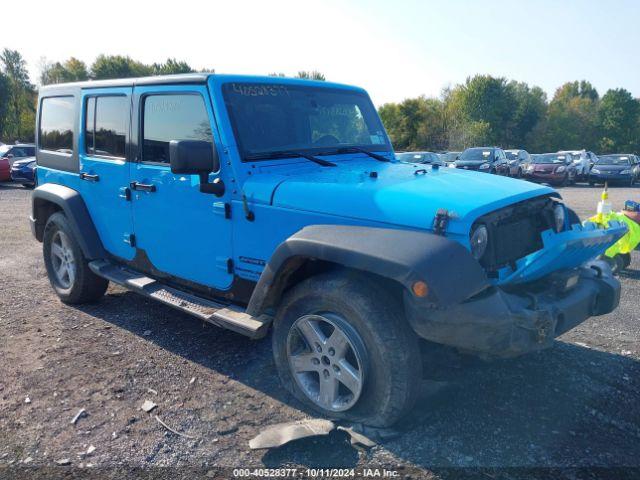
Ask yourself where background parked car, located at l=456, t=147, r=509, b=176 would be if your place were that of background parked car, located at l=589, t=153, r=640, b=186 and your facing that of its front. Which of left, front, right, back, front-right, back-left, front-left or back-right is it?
front-right

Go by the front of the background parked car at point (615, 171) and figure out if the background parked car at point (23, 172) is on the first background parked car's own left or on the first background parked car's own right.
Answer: on the first background parked car's own right

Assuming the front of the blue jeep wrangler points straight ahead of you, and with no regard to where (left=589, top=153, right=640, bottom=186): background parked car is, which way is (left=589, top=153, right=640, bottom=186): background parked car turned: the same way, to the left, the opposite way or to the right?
to the right

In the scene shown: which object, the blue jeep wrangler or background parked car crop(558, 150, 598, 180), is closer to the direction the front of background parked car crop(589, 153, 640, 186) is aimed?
the blue jeep wrangler

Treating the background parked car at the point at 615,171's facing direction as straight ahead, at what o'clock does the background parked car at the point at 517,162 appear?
the background parked car at the point at 517,162 is roughly at 3 o'clock from the background parked car at the point at 615,171.

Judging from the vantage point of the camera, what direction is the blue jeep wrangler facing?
facing the viewer and to the right of the viewer

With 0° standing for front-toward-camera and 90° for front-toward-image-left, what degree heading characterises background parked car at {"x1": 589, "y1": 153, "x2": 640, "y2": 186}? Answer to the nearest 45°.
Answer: approximately 0°

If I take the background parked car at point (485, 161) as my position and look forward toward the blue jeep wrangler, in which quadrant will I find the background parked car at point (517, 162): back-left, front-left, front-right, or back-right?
back-left

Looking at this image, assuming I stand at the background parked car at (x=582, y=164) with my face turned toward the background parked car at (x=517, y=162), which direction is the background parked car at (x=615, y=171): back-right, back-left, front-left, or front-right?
back-left

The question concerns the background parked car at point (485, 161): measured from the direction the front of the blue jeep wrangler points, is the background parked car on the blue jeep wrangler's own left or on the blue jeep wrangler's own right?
on the blue jeep wrangler's own left

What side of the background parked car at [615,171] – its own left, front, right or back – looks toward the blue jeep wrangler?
front

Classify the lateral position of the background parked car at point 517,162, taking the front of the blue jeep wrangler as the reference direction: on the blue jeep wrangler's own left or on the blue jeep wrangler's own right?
on the blue jeep wrangler's own left

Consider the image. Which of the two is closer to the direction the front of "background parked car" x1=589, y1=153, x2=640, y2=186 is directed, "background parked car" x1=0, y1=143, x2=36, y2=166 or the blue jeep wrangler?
the blue jeep wrangler

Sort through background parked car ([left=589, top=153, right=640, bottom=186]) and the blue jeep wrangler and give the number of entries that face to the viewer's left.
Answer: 0

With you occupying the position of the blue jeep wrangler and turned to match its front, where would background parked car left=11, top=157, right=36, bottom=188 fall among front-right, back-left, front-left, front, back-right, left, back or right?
back

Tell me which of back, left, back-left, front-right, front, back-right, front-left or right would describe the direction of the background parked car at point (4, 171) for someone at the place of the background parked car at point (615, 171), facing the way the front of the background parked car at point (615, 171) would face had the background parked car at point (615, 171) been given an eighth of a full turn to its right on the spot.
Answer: front

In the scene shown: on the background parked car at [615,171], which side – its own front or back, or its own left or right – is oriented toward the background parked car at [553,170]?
right
